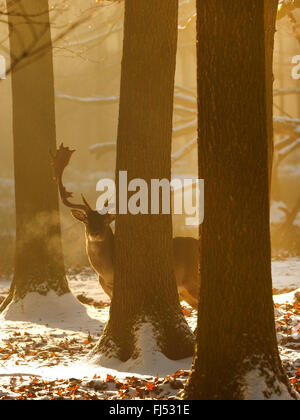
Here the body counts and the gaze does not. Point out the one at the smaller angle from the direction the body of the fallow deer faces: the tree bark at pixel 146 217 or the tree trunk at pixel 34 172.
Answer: the tree trunk

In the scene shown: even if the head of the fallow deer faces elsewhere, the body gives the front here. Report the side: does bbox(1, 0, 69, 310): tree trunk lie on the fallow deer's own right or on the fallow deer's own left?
on the fallow deer's own right

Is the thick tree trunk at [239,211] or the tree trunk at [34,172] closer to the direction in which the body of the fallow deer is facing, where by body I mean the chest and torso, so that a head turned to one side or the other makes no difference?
the tree trunk

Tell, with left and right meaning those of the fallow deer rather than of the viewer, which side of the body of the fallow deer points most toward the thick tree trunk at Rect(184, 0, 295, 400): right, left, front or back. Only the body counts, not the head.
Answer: left

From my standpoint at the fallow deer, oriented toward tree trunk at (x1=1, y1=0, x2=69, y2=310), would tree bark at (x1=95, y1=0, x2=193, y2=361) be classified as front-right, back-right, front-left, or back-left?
back-left

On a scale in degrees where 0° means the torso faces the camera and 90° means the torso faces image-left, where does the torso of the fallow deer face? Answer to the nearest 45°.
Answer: approximately 90°

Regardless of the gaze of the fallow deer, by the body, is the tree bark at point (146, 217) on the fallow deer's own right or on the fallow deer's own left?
on the fallow deer's own left

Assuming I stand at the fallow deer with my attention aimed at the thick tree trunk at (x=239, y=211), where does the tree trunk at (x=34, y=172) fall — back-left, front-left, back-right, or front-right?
back-right
